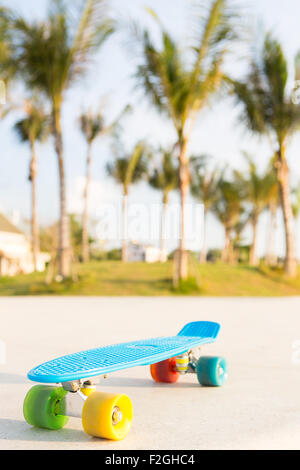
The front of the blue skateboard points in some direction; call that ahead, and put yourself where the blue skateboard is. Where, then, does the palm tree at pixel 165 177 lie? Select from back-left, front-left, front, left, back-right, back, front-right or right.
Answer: back-right

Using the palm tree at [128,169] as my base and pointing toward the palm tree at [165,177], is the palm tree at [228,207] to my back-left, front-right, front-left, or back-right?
front-left

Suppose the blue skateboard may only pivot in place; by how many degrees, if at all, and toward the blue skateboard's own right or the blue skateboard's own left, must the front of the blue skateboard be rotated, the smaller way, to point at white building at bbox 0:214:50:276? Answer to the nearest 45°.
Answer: approximately 135° to the blue skateboard's own right

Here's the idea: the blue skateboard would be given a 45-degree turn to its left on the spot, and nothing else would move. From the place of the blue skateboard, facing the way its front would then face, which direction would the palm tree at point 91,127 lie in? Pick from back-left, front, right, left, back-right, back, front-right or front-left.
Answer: back

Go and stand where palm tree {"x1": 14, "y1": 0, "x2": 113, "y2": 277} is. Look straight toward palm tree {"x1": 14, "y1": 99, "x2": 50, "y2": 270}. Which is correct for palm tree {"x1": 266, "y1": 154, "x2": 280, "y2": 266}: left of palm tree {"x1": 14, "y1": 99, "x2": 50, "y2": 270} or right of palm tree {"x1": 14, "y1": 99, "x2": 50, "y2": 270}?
right

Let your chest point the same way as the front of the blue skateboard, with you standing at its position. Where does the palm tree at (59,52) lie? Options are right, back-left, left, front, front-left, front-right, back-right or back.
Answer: back-right

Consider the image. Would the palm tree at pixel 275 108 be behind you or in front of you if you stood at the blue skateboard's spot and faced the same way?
behind

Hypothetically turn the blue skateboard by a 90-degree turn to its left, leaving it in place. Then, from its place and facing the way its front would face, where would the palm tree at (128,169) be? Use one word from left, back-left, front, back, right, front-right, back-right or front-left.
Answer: back-left

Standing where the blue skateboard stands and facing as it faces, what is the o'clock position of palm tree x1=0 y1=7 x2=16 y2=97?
The palm tree is roughly at 4 o'clock from the blue skateboard.

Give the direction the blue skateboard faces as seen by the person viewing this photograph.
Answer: facing the viewer and to the left of the viewer

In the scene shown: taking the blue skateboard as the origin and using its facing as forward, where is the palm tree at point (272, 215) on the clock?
The palm tree is roughly at 5 o'clock from the blue skateboard.

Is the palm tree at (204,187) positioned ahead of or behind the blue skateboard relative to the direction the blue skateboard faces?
behind

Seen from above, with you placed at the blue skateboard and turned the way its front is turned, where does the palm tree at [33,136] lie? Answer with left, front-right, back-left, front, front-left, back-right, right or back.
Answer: back-right
